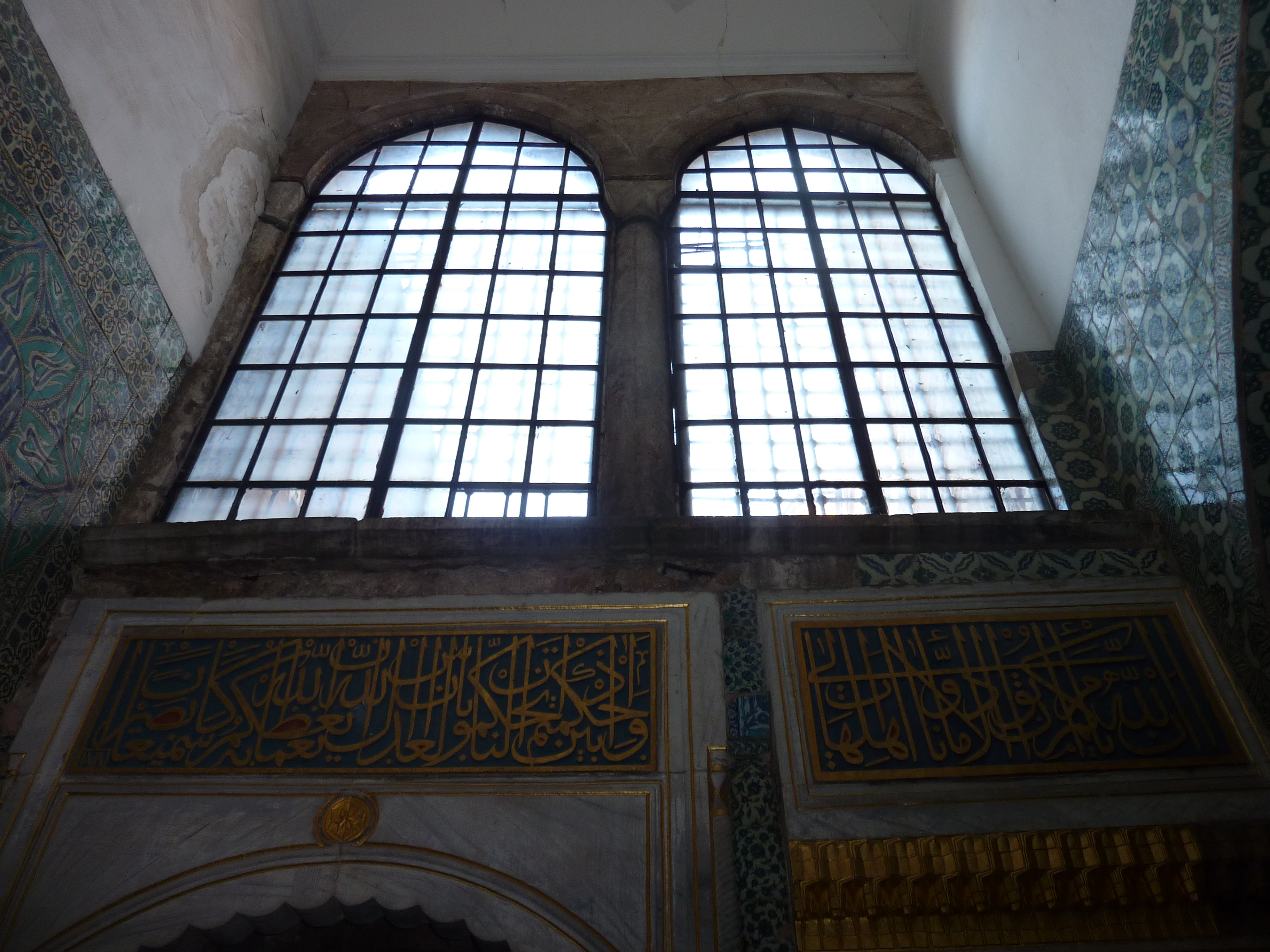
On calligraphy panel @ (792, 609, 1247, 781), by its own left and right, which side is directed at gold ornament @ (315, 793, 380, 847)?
right

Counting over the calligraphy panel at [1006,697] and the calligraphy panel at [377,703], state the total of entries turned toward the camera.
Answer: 2

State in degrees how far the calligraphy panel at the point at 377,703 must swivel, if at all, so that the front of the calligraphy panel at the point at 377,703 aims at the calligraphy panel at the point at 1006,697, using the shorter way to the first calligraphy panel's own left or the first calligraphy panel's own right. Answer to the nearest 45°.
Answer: approximately 90° to the first calligraphy panel's own left

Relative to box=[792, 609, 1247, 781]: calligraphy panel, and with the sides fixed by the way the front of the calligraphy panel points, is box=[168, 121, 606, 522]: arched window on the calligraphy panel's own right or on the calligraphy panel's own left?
on the calligraphy panel's own right

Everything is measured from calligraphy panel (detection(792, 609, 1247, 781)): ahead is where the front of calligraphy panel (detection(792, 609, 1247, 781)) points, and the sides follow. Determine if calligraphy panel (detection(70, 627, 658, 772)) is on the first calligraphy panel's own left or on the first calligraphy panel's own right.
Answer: on the first calligraphy panel's own right

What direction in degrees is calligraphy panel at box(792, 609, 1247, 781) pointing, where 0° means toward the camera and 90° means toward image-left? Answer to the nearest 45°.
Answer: approximately 0°

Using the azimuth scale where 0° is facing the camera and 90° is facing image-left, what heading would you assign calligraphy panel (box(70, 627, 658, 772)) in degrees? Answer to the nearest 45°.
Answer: approximately 0°
